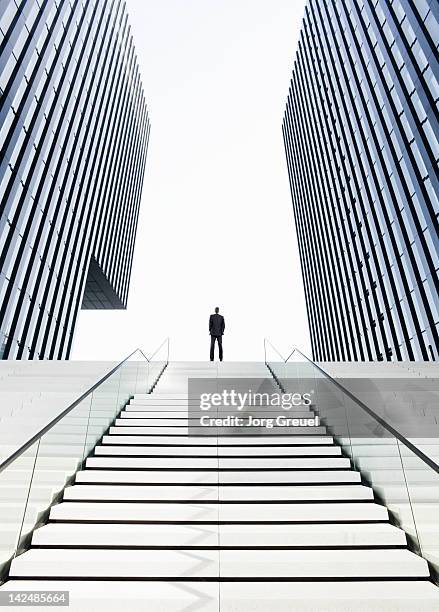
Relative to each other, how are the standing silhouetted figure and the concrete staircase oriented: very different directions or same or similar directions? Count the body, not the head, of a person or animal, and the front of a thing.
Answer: very different directions

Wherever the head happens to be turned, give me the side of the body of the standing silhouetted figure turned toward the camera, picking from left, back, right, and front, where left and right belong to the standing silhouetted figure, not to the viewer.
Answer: back

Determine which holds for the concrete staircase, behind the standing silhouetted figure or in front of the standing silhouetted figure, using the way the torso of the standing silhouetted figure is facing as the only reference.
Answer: behind

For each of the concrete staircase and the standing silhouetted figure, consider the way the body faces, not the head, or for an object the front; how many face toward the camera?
1

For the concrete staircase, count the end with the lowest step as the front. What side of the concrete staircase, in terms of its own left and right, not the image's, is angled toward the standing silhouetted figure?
back

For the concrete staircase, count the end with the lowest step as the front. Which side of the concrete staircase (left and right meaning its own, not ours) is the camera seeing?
front

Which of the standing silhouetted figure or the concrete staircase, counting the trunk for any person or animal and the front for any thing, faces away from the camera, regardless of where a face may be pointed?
the standing silhouetted figure

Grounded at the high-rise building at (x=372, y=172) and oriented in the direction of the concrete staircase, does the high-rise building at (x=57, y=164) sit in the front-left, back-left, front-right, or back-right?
front-right
